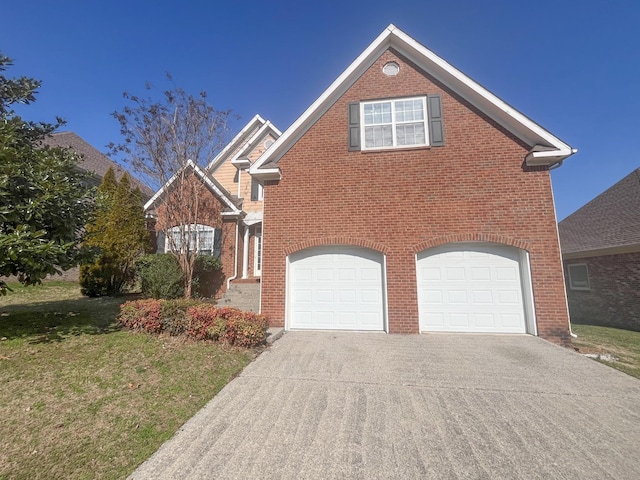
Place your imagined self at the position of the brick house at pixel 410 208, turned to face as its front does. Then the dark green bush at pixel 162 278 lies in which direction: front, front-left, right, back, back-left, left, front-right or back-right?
right

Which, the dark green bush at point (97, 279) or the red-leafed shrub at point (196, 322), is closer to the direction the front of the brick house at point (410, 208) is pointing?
the red-leafed shrub

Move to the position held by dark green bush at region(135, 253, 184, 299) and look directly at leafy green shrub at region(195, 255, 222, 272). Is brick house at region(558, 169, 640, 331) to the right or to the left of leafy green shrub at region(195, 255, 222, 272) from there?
right

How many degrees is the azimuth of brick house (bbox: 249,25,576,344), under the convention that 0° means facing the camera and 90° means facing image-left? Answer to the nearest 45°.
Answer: approximately 0°

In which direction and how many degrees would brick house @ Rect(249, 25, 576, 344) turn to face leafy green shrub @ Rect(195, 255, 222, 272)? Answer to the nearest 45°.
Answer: approximately 90° to its right

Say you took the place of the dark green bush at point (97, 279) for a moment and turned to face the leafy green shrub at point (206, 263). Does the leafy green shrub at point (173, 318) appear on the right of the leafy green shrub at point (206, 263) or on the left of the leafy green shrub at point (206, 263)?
right

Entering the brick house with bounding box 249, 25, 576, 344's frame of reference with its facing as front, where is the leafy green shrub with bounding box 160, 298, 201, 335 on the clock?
The leafy green shrub is roughly at 2 o'clock from the brick house.

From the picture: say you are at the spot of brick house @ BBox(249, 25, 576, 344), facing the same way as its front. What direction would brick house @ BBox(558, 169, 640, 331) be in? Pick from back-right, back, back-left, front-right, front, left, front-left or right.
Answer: back-left

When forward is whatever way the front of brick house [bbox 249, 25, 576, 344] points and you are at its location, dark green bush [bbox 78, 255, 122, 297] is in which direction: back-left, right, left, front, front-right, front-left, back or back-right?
right

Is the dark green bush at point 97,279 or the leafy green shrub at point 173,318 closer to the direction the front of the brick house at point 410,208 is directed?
the leafy green shrub
